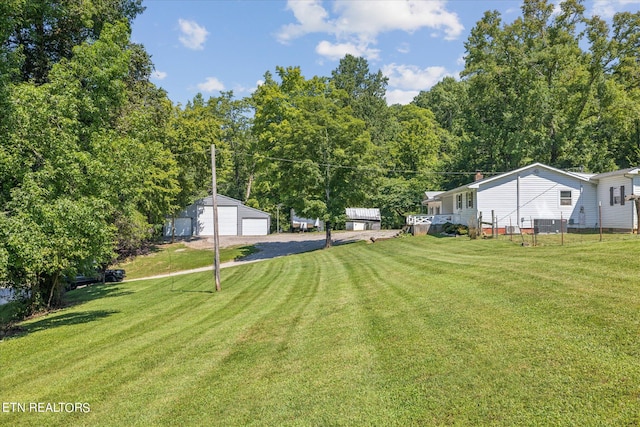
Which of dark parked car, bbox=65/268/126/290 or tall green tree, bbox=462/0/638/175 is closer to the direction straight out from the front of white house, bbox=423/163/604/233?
the dark parked car

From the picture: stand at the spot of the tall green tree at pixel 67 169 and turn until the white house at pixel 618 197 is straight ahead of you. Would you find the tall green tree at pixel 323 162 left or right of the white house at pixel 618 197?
left

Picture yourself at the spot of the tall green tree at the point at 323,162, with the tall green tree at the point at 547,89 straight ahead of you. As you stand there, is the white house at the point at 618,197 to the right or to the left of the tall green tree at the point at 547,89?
right

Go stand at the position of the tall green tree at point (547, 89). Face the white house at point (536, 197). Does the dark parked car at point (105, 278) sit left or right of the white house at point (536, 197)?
right
